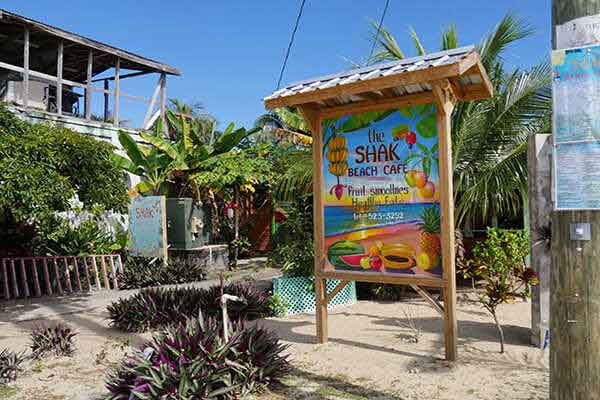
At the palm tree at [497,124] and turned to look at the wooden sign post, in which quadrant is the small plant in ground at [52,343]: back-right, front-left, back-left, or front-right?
front-right

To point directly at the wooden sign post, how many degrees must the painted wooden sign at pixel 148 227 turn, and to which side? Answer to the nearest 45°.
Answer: approximately 45° to its left

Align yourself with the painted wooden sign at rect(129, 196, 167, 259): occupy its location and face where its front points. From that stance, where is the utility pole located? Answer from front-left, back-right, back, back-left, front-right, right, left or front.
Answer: front-left

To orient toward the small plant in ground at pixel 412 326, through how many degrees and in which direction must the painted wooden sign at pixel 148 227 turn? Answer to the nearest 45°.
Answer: approximately 90° to its left

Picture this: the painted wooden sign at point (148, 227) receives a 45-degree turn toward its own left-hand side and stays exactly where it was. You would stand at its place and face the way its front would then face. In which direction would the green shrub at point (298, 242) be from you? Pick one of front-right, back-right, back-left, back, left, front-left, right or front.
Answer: front-left

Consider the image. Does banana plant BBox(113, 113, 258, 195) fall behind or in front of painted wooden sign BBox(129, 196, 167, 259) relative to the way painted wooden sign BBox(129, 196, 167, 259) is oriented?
behind

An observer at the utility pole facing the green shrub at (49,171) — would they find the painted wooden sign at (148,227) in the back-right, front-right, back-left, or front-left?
front-right

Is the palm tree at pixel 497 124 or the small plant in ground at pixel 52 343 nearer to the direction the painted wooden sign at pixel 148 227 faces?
the small plant in ground

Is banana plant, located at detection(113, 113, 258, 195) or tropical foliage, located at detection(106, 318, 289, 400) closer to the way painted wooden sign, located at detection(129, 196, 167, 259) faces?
the tropical foliage

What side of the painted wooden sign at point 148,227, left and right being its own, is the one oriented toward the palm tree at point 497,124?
left
